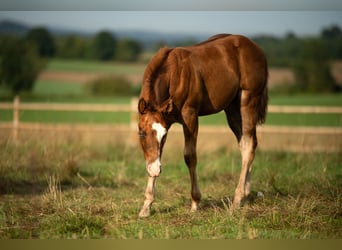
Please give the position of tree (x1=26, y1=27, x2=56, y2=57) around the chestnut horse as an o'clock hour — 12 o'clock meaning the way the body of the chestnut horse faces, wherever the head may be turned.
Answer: The tree is roughly at 4 o'clock from the chestnut horse.

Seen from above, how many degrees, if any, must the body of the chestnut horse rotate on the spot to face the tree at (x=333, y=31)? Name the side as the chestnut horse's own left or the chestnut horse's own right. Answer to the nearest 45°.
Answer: approximately 135° to the chestnut horse's own right

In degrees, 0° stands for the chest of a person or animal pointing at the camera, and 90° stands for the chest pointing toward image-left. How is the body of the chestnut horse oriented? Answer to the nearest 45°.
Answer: approximately 45°

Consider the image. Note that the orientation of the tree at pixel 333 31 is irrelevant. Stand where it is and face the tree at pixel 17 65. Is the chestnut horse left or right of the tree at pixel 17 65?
left

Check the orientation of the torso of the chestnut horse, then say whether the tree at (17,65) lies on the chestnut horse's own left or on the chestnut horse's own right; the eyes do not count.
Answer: on the chestnut horse's own right

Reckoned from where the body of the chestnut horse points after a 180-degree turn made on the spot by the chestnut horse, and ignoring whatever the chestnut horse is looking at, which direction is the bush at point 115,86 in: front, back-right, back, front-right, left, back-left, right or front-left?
front-left
